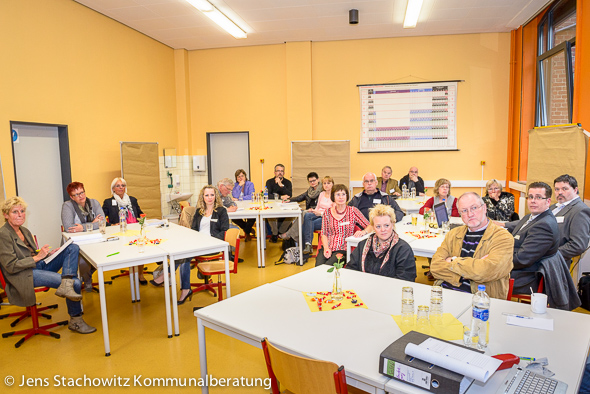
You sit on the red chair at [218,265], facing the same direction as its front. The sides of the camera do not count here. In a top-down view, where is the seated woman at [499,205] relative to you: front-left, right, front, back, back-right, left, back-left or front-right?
back

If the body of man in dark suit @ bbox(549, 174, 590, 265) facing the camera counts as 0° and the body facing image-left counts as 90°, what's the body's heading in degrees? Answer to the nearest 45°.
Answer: approximately 45°

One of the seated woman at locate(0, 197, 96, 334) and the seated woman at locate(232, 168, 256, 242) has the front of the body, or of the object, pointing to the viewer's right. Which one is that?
the seated woman at locate(0, 197, 96, 334)

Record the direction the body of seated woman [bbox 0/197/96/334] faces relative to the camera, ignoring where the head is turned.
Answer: to the viewer's right

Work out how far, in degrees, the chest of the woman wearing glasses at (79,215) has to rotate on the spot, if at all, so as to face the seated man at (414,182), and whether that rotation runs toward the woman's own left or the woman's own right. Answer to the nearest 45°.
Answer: approximately 45° to the woman's own left

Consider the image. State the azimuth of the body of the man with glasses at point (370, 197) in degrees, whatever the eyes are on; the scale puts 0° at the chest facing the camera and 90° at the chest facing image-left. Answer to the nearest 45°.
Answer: approximately 0°

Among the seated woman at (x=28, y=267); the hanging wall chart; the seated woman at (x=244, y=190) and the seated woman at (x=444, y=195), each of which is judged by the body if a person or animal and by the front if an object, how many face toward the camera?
3

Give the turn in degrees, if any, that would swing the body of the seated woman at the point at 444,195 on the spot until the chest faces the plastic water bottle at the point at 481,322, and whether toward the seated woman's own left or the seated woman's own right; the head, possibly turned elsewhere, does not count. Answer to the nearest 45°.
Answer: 0° — they already face it

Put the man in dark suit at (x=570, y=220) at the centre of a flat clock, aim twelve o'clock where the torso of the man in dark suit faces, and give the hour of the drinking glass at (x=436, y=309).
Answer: The drinking glass is roughly at 11 o'clock from the man in dark suit.
